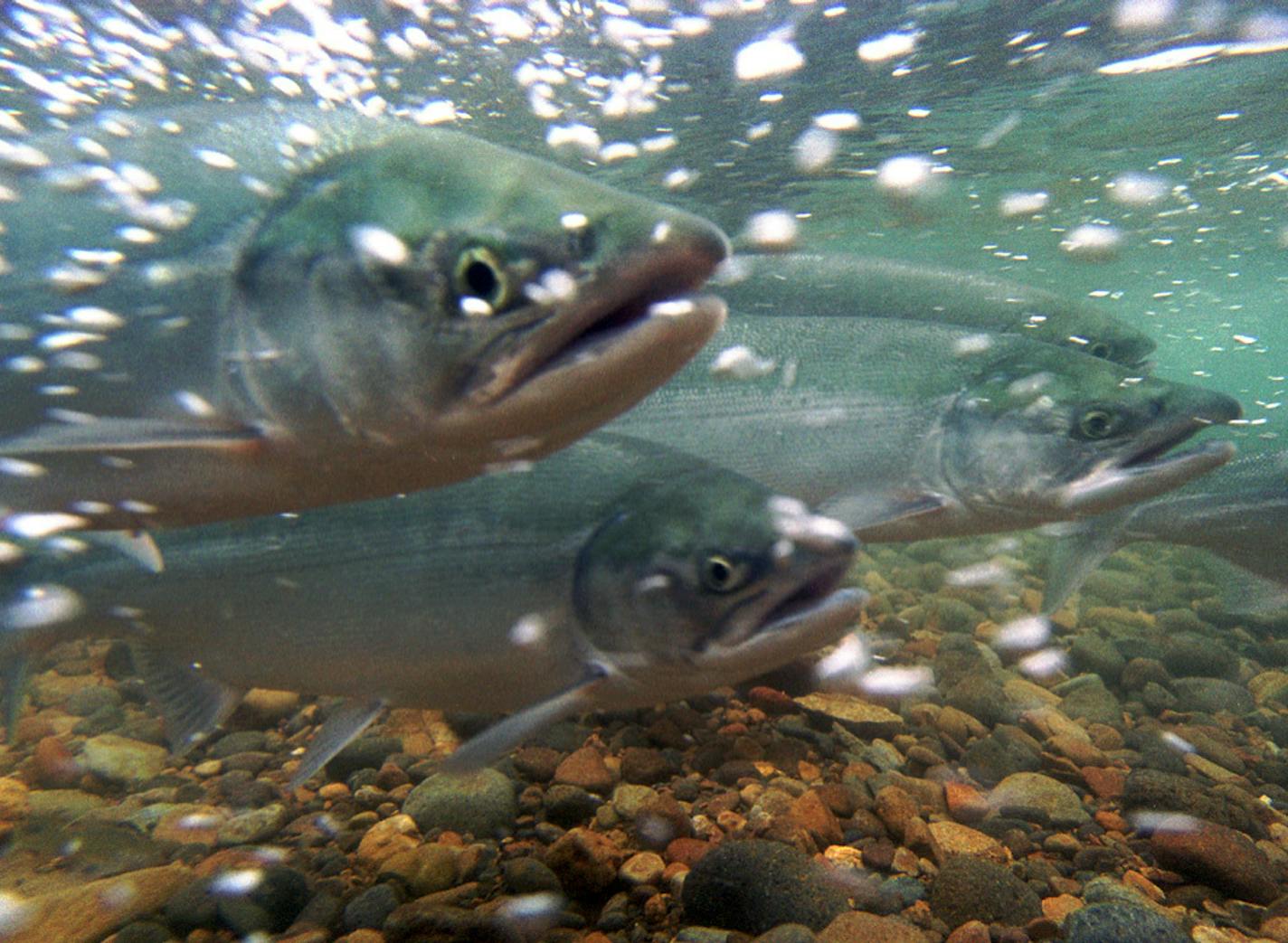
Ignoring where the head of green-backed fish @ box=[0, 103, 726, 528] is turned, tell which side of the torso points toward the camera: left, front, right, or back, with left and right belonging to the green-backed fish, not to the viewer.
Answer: right

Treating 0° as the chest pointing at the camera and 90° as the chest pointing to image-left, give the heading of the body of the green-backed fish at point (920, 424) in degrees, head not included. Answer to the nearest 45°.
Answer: approximately 270°

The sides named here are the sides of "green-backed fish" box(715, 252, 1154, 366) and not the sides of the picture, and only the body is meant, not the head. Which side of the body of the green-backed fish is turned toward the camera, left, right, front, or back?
right

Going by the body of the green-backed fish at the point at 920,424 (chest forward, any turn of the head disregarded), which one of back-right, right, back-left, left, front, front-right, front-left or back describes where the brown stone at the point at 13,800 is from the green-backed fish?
back-right

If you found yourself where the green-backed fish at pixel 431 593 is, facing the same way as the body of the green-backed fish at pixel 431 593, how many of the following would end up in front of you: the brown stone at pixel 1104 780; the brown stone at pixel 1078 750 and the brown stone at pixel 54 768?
2

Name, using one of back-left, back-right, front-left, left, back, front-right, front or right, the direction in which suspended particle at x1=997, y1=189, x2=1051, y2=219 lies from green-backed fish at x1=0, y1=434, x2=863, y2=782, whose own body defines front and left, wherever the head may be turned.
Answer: front-left

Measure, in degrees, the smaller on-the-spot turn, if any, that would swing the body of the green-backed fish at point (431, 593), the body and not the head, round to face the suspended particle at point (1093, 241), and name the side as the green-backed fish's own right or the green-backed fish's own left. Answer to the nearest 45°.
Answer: approximately 45° to the green-backed fish's own left

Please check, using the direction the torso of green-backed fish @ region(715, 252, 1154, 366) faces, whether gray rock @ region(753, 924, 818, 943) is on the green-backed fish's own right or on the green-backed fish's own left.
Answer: on the green-backed fish's own right

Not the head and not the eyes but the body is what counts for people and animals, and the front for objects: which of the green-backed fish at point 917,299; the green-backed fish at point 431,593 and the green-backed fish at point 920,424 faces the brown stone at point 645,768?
the green-backed fish at point 431,593

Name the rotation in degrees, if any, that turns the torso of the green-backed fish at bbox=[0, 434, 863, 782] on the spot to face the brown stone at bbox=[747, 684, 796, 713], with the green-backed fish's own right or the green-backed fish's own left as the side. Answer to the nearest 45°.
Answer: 0° — it already faces it

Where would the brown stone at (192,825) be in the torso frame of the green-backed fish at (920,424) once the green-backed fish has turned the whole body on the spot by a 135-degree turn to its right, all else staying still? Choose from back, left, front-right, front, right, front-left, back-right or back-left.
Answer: front
